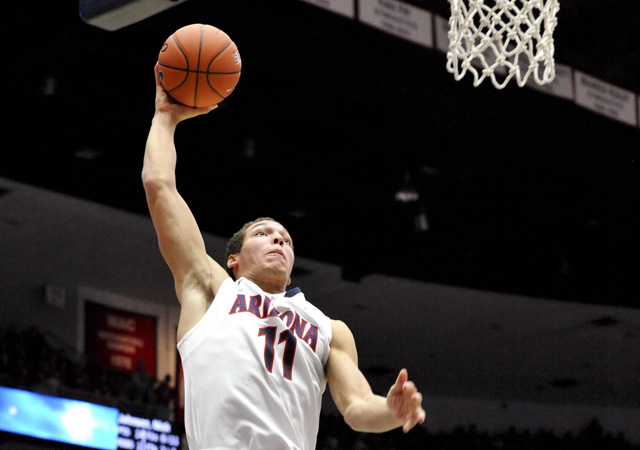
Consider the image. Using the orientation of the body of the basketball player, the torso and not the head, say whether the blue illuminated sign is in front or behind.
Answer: behind

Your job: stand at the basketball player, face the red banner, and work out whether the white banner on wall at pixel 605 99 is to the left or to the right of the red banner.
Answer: right

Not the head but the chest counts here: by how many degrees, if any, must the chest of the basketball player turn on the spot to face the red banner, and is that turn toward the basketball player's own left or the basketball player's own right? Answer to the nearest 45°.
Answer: approximately 135° to the basketball player's own left

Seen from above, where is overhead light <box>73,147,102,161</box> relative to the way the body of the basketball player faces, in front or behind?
behind

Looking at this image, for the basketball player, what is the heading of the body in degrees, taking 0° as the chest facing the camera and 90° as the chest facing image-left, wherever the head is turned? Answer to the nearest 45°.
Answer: approximately 315°

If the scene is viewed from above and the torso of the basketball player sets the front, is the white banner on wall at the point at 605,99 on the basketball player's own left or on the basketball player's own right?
on the basketball player's own left

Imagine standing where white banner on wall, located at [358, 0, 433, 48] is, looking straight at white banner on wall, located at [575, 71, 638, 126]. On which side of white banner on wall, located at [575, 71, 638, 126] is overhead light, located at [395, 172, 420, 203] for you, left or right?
left

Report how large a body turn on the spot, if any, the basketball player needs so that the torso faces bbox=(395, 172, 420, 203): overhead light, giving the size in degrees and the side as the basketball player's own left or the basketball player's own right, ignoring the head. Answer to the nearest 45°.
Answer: approximately 135° to the basketball player's own left

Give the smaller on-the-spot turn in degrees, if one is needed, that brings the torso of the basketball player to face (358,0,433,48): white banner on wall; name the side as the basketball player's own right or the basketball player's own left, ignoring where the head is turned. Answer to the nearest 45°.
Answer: approximately 135° to the basketball player's own left
